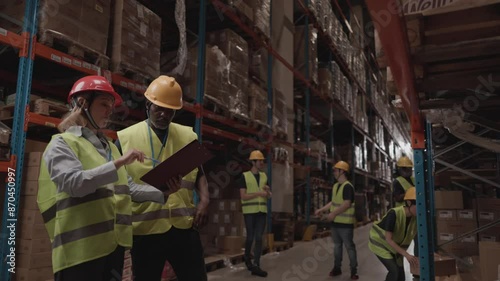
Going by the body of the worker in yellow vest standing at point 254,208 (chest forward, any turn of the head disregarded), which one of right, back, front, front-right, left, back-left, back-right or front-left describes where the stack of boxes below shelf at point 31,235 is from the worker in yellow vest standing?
right

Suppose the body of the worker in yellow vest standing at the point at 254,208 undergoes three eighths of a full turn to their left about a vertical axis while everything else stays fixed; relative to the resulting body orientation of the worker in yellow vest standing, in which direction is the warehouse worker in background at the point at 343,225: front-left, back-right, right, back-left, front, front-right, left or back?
right

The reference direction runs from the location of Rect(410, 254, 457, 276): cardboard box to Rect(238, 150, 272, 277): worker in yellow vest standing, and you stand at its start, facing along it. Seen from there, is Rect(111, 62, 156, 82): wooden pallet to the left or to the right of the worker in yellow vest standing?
left

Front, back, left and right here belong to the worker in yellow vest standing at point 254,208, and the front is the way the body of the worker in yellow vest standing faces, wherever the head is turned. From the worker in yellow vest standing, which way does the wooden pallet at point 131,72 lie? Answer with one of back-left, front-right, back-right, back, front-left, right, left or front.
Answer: right

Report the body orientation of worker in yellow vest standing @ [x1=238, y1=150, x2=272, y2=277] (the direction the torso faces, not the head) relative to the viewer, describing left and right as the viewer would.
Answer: facing the viewer and to the right of the viewer

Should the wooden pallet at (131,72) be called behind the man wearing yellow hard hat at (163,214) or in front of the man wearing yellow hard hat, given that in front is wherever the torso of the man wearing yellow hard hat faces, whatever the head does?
behind

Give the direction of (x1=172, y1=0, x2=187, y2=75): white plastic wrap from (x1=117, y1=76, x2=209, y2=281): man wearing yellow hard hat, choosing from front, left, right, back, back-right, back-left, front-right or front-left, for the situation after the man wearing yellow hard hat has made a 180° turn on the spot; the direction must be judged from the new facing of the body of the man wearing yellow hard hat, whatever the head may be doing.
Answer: front

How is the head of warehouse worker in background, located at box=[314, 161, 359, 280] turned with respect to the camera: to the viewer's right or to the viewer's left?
to the viewer's left

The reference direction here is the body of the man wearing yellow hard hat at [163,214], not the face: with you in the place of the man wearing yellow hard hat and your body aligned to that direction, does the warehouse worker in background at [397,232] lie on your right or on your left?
on your left

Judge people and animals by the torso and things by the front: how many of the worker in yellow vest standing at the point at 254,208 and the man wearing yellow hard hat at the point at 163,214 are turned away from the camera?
0

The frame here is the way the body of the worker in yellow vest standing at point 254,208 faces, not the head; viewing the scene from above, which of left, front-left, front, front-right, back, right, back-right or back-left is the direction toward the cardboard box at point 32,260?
right

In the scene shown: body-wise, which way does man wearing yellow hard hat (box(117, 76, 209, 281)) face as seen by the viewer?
toward the camera
